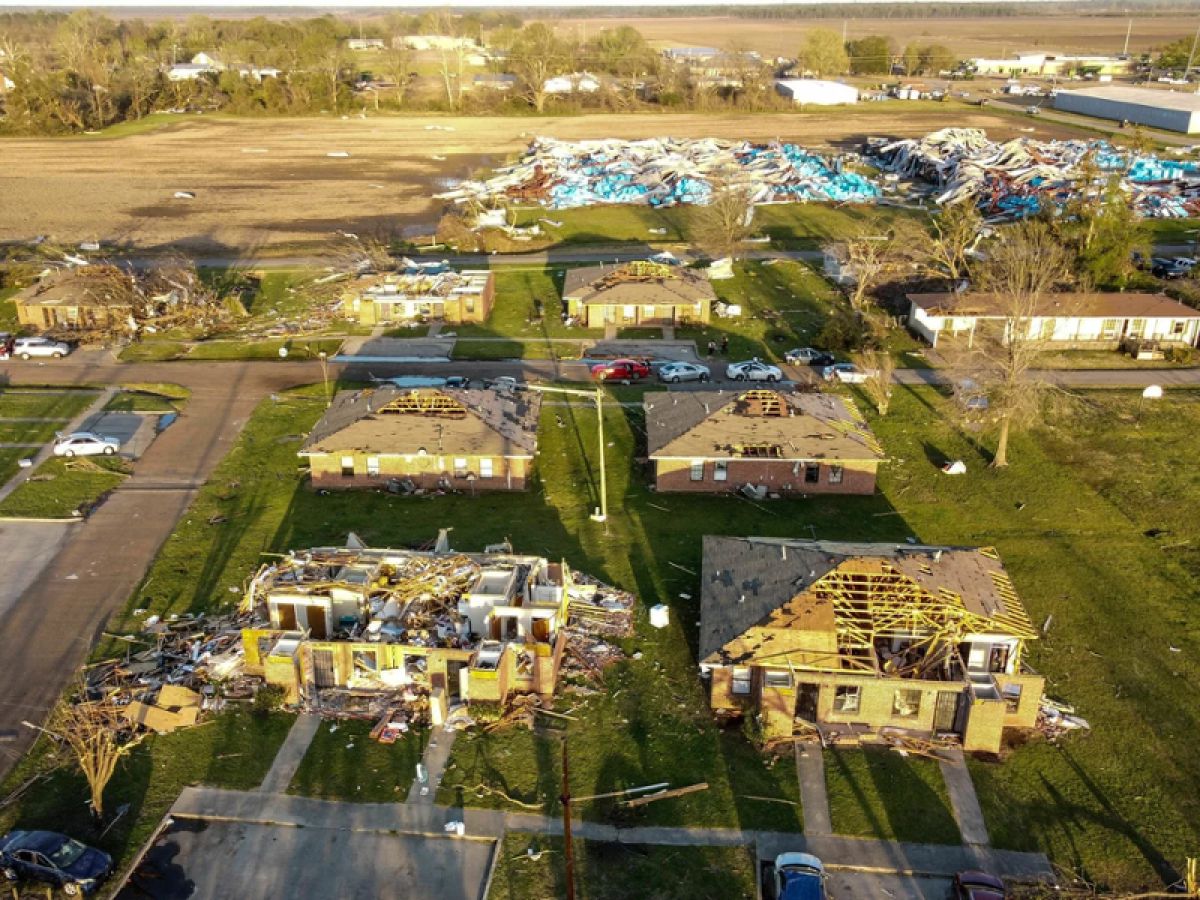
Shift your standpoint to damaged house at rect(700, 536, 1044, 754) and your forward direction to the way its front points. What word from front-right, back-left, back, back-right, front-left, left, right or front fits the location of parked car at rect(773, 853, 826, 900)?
front

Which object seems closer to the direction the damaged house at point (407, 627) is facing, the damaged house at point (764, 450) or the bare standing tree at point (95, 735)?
the bare standing tree

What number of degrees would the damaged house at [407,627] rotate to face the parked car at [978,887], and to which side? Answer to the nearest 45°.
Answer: approximately 45° to its left

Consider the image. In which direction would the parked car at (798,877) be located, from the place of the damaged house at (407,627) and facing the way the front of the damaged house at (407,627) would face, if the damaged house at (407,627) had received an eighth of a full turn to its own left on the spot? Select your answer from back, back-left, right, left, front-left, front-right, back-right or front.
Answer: front

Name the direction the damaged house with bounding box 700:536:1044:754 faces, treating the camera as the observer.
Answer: facing the viewer

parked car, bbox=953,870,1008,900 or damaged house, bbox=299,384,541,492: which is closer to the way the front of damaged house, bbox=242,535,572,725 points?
the parked car

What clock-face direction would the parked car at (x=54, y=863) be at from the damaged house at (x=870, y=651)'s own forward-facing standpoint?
The parked car is roughly at 2 o'clock from the damaged house.

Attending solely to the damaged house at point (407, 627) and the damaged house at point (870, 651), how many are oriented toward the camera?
2

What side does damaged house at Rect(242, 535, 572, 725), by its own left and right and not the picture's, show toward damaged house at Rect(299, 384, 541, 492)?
back

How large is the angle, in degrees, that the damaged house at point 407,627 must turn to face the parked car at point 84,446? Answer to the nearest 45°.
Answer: approximately 135° to its right

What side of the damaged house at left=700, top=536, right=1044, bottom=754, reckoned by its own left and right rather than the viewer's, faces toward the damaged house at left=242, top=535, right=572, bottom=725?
right

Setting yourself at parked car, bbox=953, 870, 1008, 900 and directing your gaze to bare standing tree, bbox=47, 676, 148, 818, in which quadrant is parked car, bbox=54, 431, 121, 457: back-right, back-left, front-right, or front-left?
front-right

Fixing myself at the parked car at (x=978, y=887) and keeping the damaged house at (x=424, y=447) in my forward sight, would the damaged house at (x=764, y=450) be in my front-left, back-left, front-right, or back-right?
front-right

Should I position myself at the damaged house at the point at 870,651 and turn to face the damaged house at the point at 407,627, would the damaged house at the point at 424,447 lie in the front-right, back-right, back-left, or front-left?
front-right
